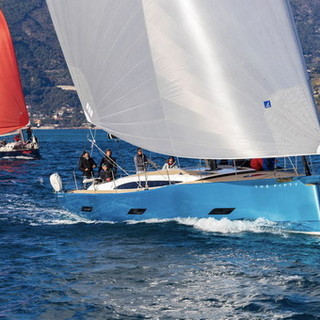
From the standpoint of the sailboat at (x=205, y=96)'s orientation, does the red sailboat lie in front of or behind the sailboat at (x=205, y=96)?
behind

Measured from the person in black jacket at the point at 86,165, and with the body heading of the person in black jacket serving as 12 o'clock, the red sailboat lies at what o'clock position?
The red sailboat is roughly at 7 o'clock from the person in black jacket.

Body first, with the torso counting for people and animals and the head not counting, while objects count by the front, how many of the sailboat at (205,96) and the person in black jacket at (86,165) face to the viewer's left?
0

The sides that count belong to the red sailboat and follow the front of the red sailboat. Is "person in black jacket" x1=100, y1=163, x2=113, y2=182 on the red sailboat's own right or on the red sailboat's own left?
on the red sailboat's own left

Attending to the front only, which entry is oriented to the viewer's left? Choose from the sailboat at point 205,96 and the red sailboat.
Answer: the red sailboat

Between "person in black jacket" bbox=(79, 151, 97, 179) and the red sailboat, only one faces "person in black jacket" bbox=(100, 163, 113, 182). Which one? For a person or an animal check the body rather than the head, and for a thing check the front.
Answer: "person in black jacket" bbox=(79, 151, 97, 179)

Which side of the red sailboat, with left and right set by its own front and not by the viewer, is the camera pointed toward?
left
